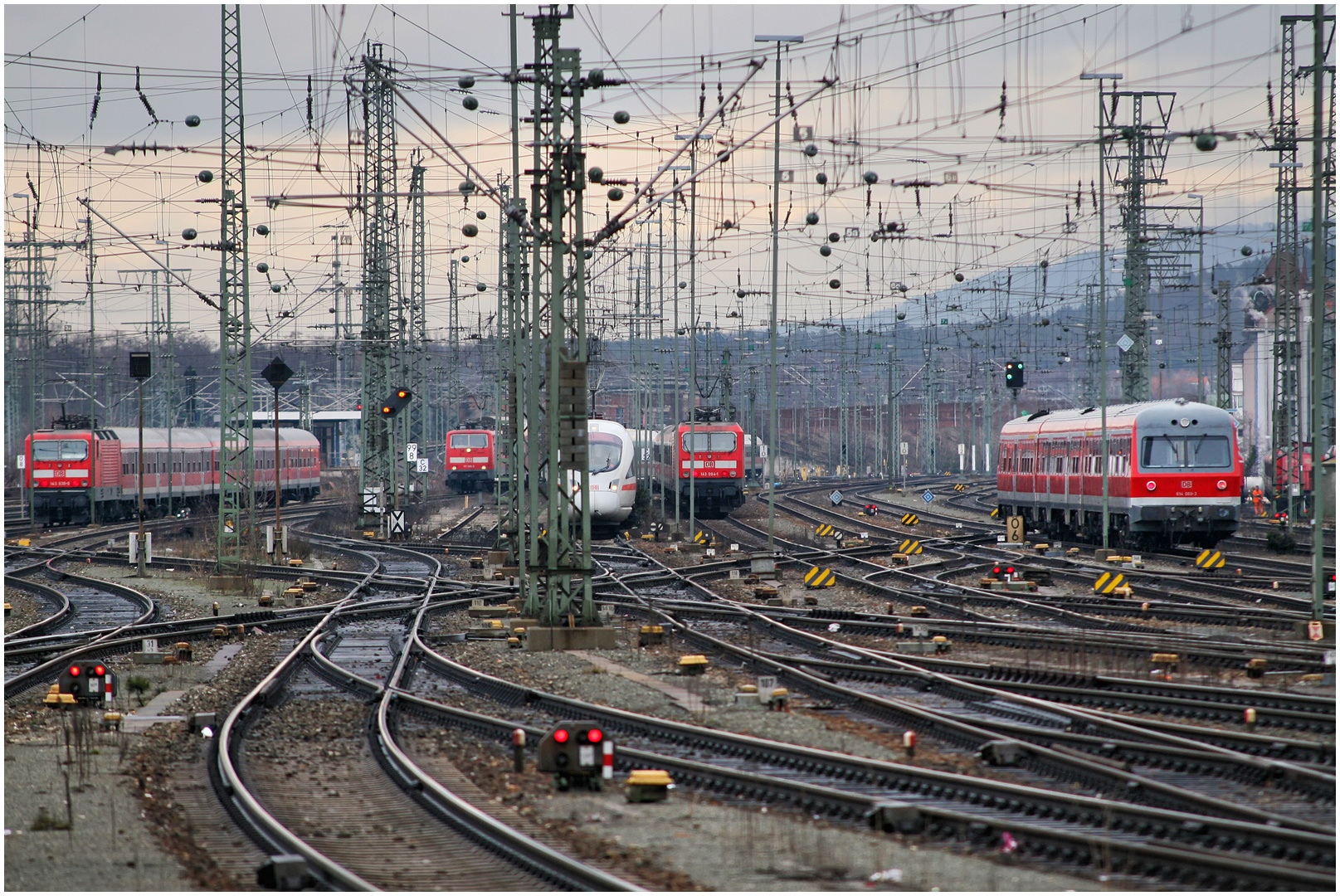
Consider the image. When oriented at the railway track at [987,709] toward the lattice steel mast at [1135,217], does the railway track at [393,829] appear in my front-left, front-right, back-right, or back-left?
back-left

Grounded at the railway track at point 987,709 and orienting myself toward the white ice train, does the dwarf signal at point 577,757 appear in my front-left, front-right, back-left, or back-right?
back-left

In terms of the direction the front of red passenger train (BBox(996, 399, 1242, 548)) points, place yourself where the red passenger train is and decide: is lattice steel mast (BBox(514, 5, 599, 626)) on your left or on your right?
on your right

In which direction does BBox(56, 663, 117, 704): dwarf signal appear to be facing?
toward the camera

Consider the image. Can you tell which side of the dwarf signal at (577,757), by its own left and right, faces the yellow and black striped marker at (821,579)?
back

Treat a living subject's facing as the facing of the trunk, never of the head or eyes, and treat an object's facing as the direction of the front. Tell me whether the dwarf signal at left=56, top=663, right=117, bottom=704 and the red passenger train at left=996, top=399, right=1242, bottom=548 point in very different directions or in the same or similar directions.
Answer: same or similar directions

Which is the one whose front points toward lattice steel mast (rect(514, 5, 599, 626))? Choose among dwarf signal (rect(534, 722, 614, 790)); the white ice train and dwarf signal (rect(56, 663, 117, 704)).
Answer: the white ice train

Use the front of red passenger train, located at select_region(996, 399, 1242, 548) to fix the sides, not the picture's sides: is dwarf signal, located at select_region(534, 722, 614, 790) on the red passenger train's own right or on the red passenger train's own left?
on the red passenger train's own right

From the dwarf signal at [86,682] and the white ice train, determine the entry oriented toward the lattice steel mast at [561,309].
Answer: the white ice train

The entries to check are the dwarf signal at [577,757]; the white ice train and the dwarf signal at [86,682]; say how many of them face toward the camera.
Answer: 3

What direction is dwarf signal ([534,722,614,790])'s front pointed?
toward the camera

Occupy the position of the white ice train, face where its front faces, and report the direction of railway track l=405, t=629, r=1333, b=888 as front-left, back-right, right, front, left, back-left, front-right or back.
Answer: front

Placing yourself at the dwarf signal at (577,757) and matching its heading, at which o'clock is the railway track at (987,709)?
The railway track is roughly at 8 o'clock from the dwarf signal.
